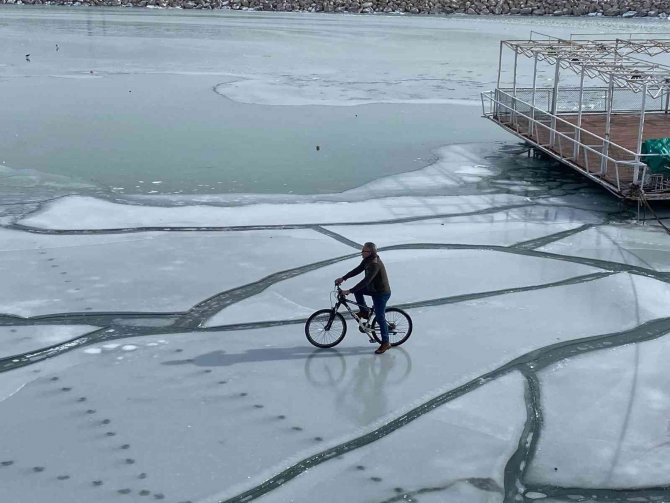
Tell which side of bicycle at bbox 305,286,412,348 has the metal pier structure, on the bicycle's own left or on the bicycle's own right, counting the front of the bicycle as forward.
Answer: on the bicycle's own right

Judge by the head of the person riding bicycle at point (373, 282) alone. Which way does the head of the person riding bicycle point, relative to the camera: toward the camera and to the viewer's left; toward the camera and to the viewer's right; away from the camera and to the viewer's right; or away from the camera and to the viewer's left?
toward the camera and to the viewer's left

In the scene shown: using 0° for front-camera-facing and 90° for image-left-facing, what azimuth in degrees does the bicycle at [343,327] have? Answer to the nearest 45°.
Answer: approximately 90°
